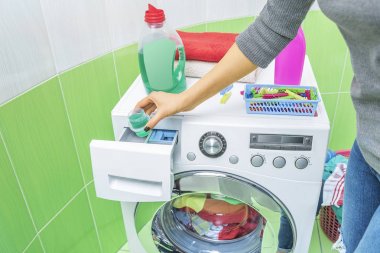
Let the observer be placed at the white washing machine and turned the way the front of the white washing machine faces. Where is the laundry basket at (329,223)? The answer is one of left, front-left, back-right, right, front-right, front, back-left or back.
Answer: back-left

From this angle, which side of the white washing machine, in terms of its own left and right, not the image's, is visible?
front

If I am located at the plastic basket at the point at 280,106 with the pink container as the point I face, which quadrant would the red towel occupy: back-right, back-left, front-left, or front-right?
front-left

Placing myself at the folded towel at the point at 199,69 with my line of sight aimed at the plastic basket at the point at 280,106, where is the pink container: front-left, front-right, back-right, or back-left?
front-left
